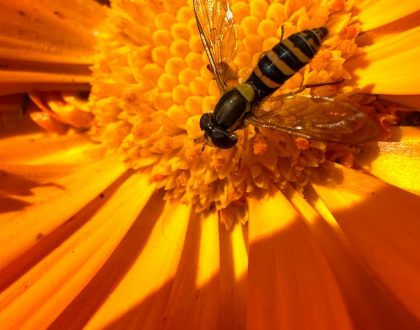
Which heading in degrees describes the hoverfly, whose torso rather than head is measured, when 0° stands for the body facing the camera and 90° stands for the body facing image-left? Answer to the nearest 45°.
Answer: approximately 45°
